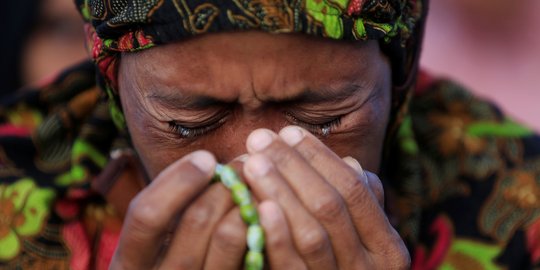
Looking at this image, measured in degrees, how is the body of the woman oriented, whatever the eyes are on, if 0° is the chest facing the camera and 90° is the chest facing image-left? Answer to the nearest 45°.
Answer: approximately 0°
